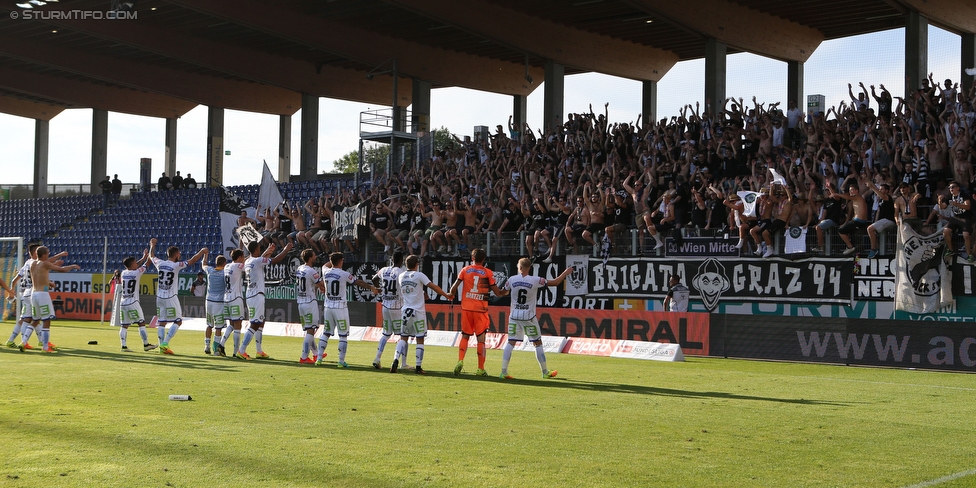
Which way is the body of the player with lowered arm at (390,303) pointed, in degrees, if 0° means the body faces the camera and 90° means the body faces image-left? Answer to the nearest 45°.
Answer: approximately 225°

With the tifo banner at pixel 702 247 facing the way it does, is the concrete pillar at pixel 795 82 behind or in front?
behind

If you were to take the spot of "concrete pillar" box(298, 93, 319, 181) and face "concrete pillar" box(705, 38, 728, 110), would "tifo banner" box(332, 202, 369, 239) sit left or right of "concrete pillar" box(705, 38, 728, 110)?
right

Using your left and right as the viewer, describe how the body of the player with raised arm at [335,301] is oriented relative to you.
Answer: facing away from the viewer and to the right of the viewer

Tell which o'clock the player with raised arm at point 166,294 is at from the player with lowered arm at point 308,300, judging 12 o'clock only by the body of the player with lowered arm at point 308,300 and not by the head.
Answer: the player with raised arm at point 166,294 is roughly at 9 o'clock from the player with lowered arm at point 308,300.

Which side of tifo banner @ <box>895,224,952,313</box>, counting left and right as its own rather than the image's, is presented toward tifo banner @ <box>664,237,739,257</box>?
right

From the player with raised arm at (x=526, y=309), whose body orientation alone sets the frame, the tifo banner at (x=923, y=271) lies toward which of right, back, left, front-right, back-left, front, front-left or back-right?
front-right

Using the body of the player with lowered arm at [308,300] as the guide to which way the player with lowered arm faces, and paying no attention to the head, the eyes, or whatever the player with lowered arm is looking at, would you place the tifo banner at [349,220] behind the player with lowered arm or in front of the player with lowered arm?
in front

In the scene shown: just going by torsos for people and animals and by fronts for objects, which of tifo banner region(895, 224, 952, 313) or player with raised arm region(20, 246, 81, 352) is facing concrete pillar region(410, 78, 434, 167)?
the player with raised arm

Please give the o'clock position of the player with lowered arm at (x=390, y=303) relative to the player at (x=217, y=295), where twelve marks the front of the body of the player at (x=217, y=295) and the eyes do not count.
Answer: the player with lowered arm at (x=390, y=303) is roughly at 3 o'clock from the player at (x=217, y=295).

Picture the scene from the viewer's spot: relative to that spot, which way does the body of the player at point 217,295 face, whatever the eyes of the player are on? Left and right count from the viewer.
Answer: facing away from the viewer and to the right of the viewer

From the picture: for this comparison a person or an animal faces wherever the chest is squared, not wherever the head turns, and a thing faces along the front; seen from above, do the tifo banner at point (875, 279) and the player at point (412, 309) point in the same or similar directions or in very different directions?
very different directions

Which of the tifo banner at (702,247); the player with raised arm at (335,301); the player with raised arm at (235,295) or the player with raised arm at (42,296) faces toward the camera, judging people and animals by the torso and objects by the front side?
the tifo banner

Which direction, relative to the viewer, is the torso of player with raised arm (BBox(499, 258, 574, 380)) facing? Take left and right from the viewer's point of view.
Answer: facing away from the viewer

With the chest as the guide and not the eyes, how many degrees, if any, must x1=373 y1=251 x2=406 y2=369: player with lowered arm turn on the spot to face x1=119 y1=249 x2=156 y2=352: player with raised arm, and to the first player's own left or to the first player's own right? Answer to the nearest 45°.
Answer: approximately 90° to the first player's own left

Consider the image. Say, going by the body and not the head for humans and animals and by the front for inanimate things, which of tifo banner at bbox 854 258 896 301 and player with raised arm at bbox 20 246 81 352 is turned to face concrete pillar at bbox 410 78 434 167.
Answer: the player with raised arm
